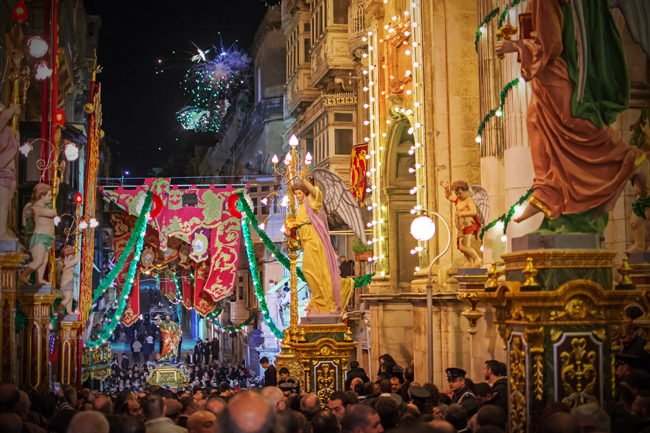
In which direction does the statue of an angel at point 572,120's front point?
to the viewer's left

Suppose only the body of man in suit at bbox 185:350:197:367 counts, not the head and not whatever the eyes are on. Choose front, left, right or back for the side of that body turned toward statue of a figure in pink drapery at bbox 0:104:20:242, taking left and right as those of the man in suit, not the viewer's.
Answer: front

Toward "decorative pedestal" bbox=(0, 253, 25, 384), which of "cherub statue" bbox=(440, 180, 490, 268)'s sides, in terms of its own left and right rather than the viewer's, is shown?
front

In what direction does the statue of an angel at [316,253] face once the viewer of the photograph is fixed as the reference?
facing the viewer and to the left of the viewer

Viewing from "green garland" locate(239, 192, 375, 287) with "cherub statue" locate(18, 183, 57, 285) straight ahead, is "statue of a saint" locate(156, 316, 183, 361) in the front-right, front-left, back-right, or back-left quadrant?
back-right

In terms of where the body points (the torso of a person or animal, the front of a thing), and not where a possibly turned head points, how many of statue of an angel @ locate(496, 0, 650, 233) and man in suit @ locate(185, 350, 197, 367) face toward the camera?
1

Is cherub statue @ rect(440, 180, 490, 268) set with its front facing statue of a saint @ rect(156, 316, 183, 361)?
no

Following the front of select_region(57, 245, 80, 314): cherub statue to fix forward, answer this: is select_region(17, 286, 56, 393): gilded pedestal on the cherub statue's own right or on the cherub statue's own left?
on the cherub statue's own right

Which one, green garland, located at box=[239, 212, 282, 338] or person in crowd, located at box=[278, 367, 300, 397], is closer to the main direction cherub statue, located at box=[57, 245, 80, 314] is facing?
the person in crowd

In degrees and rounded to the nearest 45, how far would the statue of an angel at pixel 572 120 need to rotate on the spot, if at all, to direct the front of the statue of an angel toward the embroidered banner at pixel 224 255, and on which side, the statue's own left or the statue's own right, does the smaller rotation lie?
approximately 45° to the statue's own right

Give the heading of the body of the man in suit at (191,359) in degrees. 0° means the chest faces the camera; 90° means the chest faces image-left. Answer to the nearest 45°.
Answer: approximately 0°

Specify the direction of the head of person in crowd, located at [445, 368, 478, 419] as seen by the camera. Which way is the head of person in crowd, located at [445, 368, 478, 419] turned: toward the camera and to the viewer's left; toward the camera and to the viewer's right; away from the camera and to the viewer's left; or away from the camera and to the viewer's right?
toward the camera and to the viewer's left

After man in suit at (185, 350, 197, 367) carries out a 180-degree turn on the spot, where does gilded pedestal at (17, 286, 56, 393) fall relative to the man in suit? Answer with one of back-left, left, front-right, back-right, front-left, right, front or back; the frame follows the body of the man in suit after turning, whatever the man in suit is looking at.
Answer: back
